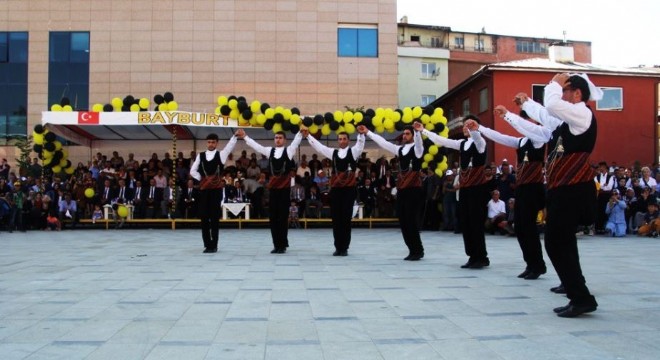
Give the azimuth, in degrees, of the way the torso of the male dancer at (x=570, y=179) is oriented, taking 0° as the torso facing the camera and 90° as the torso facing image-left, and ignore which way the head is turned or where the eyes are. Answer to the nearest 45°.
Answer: approximately 90°

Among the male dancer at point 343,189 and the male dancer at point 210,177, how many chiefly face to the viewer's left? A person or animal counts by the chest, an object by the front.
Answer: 0

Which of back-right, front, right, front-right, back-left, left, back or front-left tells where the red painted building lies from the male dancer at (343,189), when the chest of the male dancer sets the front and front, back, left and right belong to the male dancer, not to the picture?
back-left

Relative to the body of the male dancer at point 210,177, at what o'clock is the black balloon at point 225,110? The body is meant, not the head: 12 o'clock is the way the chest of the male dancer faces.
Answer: The black balloon is roughly at 6 o'clock from the male dancer.

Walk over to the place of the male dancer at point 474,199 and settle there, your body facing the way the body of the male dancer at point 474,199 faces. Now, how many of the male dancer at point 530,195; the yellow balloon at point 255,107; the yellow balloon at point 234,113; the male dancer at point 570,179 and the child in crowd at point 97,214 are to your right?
3

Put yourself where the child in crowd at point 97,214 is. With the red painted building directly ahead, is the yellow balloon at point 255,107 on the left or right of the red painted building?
right

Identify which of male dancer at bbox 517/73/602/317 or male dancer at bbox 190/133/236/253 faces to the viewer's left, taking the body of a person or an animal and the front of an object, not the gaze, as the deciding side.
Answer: male dancer at bbox 517/73/602/317
